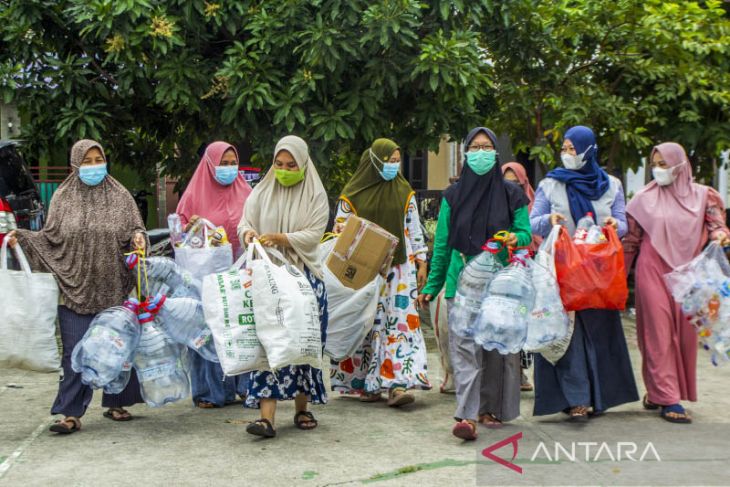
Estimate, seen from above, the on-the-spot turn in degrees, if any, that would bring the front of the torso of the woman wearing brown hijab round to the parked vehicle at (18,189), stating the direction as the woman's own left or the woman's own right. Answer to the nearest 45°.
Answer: approximately 180°

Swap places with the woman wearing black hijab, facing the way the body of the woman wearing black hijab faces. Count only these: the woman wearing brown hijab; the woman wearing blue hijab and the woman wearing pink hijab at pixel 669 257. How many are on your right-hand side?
1

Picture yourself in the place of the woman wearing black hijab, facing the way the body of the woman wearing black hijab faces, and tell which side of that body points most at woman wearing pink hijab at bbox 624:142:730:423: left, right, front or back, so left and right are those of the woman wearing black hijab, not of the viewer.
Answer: left

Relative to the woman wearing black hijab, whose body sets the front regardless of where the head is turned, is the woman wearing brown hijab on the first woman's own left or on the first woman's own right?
on the first woman's own right

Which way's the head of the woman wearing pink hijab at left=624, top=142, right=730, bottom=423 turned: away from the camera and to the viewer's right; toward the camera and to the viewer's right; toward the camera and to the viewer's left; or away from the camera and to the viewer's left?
toward the camera and to the viewer's left

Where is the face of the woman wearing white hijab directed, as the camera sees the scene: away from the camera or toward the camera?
toward the camera

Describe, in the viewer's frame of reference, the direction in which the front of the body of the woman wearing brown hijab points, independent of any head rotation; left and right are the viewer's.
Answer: facing the viewer

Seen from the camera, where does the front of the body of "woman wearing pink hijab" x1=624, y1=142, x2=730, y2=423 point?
toward the camera

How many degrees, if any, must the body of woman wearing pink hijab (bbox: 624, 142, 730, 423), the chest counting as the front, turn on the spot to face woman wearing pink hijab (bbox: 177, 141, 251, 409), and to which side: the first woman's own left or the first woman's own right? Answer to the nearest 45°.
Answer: approximately 90° to the first woman's own right

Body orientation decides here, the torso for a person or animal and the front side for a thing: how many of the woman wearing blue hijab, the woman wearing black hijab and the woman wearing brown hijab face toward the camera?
3

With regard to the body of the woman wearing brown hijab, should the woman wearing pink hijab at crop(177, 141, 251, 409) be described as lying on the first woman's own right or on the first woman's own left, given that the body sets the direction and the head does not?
on the first woman's own left

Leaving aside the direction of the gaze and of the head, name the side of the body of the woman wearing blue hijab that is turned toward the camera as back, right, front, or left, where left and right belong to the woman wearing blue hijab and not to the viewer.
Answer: front
